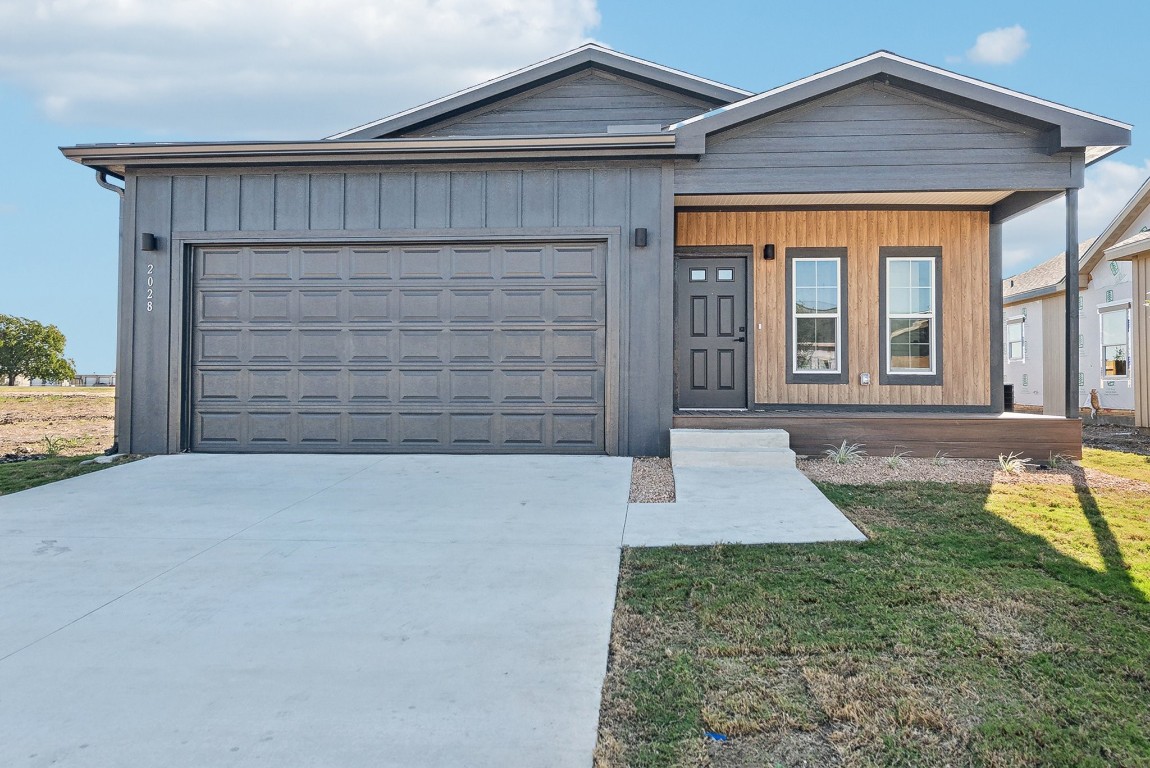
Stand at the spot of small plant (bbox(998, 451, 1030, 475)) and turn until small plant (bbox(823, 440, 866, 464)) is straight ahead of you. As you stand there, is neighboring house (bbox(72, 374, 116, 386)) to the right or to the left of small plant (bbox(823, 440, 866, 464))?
right

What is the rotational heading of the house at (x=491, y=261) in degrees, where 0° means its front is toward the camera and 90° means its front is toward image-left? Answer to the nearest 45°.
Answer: approximately 0°

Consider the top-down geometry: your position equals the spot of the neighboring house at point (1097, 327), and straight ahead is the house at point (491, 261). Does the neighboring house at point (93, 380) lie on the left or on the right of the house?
right

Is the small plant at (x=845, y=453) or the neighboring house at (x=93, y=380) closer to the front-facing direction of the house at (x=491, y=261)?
the small plant

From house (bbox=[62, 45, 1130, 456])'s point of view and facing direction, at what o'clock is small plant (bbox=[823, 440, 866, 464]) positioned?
The small plant is roughly at 11 o'clock from the house.

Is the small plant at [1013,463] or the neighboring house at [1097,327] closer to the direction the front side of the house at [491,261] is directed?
the small plant

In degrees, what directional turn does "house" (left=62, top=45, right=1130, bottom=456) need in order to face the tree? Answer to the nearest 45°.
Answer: approximately 135° to its right

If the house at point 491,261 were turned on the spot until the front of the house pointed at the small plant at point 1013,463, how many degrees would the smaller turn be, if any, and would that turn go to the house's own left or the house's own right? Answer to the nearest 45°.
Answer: approximately 90° to the house's own left
